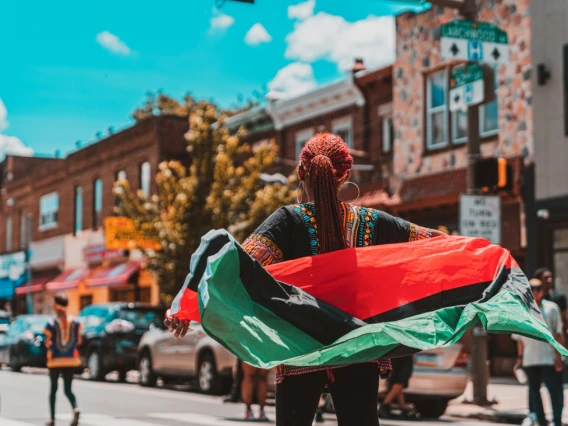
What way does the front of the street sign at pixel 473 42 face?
toward the camera

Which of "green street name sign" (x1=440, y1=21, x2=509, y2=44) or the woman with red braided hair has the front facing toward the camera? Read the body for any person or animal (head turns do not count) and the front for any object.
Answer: the green street name sign

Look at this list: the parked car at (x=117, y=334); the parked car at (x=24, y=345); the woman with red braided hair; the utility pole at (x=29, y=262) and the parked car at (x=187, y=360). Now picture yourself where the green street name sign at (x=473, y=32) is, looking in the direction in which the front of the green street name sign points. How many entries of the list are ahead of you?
1

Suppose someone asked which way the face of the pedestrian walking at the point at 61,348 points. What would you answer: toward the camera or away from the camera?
toward the camera

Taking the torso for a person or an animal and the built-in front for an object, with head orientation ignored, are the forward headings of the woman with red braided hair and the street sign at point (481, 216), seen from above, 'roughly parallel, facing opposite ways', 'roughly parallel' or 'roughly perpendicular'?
roughly parallel, facing opposite ways

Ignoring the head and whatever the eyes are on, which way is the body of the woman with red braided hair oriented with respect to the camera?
away from the camera

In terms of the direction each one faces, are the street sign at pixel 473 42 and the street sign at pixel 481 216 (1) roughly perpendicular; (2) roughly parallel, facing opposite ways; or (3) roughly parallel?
roughly parallel

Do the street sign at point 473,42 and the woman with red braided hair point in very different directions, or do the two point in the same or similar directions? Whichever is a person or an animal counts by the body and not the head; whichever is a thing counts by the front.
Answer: very different directions

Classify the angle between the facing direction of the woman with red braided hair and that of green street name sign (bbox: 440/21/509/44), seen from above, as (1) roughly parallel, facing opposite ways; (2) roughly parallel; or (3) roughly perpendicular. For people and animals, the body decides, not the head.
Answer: roughly parallel, facing opposite ways

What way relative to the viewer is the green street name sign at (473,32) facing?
toward the camera

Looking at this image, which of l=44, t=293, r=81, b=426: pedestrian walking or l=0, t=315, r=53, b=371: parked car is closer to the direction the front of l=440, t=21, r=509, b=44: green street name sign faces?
the pedestrian walking

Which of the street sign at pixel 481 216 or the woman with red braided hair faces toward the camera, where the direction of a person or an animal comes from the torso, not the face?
the street sign
